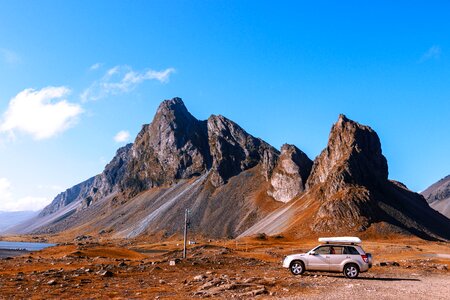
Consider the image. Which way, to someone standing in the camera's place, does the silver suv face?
facing to the left of the viewer
